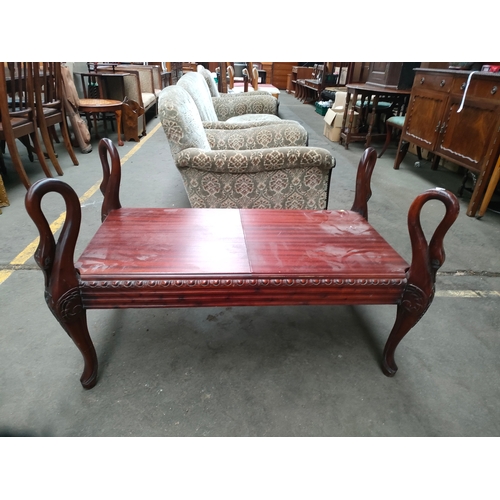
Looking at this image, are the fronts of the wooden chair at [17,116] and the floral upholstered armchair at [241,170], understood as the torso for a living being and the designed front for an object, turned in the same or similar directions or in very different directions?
very different directions

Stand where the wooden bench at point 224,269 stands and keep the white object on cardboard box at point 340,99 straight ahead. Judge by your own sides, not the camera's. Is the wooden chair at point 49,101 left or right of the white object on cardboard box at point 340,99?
left

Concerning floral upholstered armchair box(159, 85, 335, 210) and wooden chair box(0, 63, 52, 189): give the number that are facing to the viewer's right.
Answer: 1

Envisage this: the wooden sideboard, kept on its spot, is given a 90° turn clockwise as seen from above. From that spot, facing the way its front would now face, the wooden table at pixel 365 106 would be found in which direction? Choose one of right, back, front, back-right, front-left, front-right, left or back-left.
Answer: front
